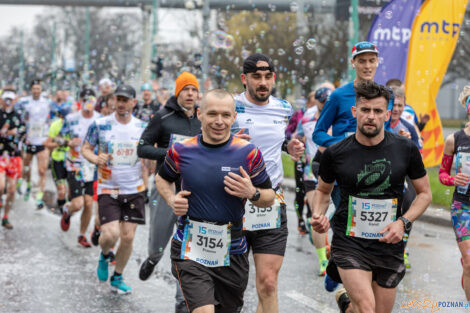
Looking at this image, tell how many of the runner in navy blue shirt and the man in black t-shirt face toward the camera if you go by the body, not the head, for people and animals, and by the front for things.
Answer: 2

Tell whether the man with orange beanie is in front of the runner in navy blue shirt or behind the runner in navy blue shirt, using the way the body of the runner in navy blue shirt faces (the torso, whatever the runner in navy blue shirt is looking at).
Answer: behind

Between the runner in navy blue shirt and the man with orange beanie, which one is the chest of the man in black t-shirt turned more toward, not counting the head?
the runner in navy blue shirt

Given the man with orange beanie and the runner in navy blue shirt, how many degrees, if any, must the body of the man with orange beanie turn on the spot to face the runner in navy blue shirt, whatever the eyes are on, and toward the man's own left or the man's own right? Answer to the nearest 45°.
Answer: approximately 45° to the man's own right

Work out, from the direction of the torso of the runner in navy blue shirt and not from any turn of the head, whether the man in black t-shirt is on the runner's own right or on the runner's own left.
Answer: on the runner's own left

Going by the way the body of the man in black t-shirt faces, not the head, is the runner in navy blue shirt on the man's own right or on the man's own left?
on the man's own right
